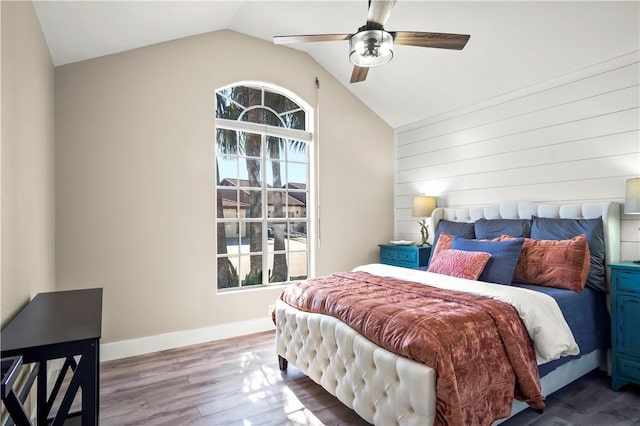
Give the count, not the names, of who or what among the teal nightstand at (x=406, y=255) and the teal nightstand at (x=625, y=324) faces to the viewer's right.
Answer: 0

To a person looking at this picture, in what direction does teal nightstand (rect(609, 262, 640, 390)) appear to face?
facing the viewer and to the left of the viewer

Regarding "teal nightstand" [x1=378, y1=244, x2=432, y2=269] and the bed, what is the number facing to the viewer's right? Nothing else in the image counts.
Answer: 0

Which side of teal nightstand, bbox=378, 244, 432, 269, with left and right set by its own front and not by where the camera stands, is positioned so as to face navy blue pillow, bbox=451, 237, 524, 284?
left

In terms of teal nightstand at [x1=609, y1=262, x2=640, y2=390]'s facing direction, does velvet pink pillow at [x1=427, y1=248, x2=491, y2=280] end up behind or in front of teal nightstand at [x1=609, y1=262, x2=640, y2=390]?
in front

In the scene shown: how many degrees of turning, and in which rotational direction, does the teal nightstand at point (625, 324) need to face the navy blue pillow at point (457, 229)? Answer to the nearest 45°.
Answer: approximately 45° to its right
